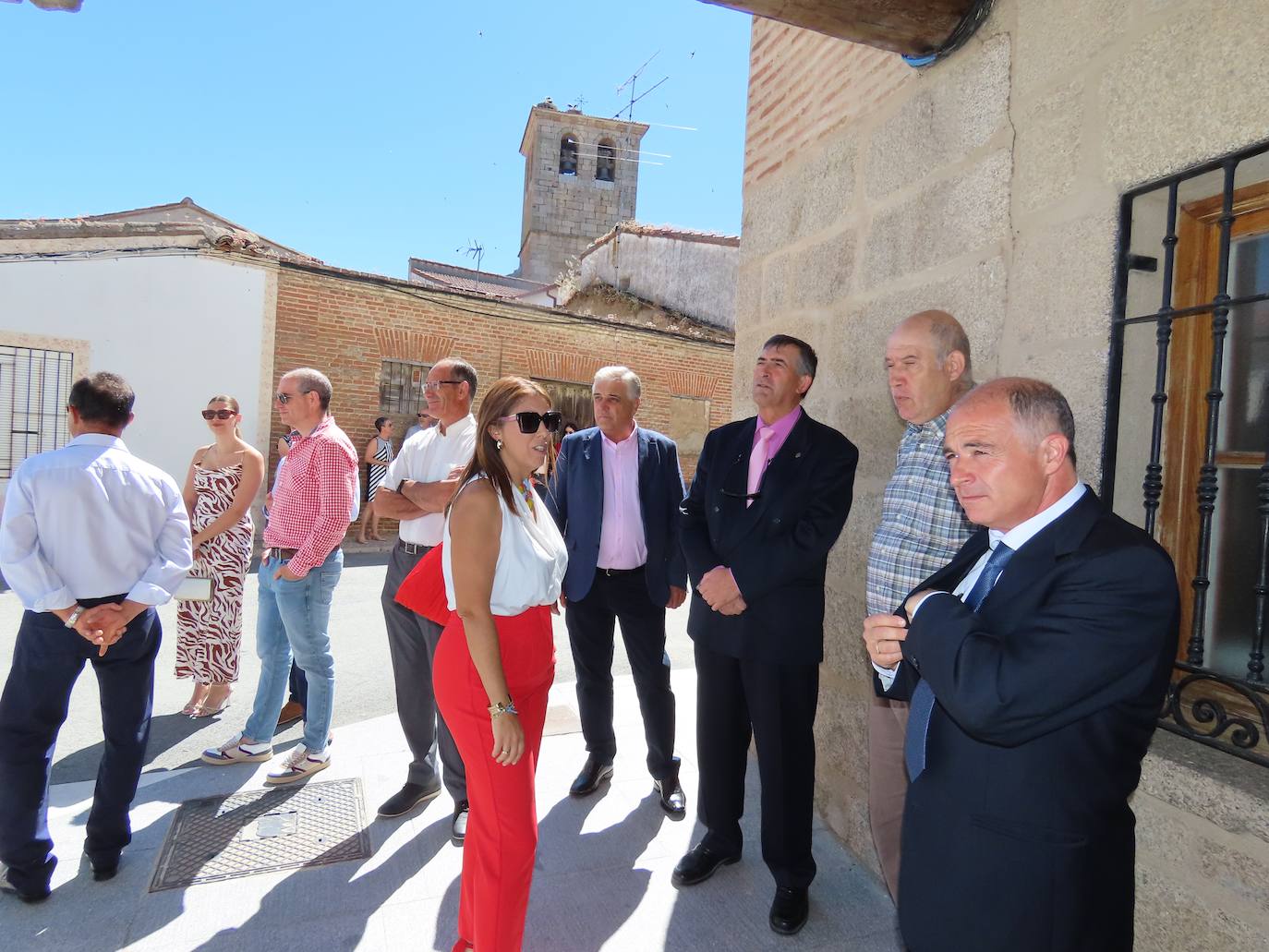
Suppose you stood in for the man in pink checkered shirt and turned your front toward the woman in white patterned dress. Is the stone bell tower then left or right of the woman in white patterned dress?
right

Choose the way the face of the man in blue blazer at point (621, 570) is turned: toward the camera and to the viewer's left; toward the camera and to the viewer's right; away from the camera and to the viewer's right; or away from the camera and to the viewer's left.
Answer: toward the camera and to the viewer's left

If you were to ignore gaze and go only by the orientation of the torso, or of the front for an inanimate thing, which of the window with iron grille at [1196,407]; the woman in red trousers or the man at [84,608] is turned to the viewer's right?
the woman in red trousers

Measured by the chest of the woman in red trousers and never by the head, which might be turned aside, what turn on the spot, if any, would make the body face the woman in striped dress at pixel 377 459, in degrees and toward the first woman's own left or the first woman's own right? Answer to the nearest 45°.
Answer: approximately 90° to the first woman's own left

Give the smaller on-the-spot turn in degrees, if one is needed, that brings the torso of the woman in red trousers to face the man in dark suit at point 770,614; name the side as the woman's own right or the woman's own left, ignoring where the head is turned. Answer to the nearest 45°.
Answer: approximately 45° to the woman's own left

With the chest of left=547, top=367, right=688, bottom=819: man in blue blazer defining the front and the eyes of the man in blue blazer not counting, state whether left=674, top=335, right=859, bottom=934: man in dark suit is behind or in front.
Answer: in front

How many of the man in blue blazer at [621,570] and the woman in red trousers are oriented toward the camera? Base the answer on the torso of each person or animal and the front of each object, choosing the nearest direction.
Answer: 1

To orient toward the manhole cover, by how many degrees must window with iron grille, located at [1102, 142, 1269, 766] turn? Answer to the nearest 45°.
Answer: approximately 45° to its right

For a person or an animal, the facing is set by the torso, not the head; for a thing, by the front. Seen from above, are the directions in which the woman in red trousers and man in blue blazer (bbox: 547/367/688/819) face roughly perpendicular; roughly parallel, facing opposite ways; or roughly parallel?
roughly perpendicular

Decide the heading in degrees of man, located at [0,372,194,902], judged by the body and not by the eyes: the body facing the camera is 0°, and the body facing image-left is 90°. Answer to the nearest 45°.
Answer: approximately 180°

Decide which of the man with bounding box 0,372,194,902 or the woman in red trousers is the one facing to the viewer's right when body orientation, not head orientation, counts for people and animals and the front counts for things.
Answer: the woman in red trousers

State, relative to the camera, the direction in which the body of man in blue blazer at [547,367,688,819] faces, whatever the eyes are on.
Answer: toward the camera

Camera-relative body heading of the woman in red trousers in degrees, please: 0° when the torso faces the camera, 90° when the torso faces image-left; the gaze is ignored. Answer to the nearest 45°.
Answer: approximately 270°

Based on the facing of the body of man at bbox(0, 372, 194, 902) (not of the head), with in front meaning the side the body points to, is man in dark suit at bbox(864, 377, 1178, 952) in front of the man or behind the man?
behind

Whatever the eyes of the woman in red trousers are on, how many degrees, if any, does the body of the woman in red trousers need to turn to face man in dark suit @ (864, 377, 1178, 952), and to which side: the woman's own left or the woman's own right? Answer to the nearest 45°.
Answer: approximately 45° to the woman's own right

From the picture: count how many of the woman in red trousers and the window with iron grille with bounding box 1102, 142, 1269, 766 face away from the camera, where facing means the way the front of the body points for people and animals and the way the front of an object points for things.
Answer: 0

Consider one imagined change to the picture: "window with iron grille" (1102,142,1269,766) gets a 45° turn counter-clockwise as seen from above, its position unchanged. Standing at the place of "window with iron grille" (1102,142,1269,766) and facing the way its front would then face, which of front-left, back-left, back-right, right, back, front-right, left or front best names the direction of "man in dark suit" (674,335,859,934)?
right

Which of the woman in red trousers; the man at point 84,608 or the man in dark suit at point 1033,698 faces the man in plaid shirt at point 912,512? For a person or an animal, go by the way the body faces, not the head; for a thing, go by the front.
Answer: the woman in red trousers

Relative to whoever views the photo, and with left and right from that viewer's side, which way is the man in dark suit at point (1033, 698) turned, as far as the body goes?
facing the viewer and to the left of the viewer

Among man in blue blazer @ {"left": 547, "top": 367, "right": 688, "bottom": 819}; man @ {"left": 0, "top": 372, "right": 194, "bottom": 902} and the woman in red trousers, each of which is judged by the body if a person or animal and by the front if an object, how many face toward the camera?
1
